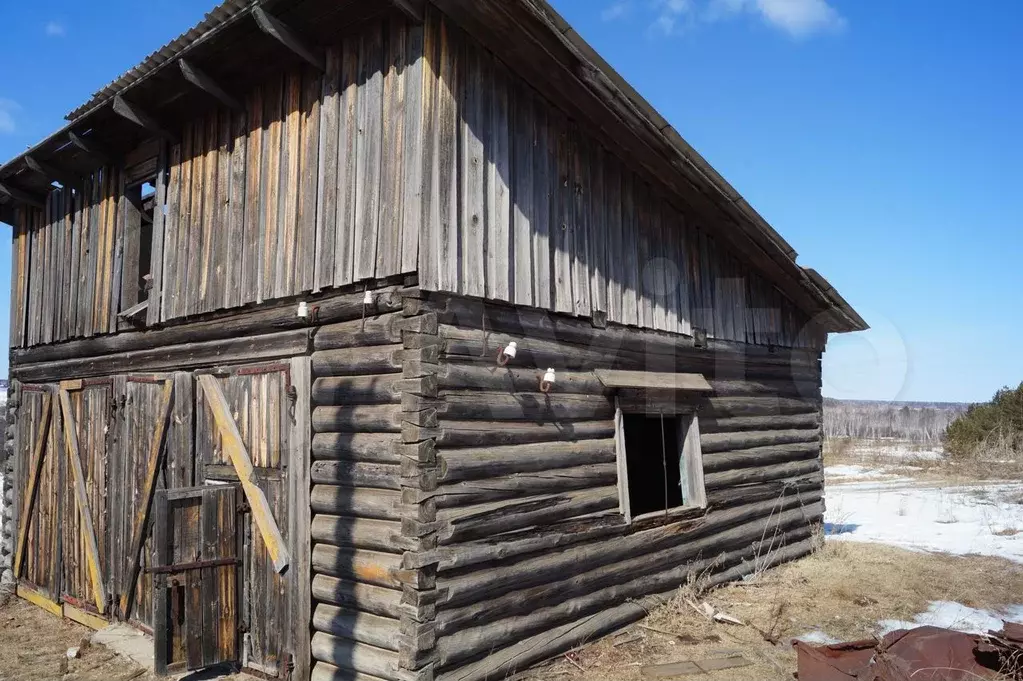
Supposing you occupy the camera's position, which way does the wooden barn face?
facing the viewer and to the left of the viewer
